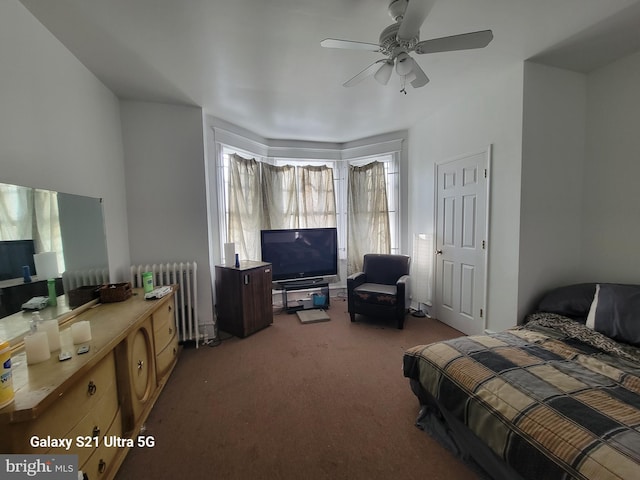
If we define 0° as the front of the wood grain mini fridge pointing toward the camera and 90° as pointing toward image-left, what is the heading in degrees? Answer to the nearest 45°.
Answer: approximately 315°

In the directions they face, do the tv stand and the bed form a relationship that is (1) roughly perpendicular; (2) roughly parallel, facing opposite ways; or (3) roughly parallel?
roughly perpendicular

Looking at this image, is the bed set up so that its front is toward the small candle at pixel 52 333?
yes

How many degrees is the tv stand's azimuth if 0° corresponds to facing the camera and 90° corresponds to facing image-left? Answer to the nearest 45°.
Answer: approximately 0°

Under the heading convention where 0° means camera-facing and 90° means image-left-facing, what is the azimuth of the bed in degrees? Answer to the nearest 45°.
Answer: approximately 45°

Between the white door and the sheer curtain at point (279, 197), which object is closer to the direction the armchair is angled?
the sheer curtain

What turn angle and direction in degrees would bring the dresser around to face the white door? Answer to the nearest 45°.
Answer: approximately 45° to its left

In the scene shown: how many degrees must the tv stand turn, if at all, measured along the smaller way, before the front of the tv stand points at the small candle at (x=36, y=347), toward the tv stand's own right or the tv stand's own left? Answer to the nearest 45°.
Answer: approximately 45° to the tv stand's own right

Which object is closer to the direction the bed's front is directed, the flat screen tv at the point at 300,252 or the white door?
the flat screen tv

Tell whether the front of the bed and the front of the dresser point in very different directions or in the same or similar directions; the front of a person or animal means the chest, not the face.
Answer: very different directions
